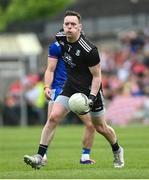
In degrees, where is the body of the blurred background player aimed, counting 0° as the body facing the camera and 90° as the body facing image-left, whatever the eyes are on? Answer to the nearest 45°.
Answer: approximately 315°

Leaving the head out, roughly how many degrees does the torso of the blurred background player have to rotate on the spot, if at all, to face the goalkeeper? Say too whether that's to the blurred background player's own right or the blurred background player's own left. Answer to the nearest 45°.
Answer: approximately 45° to the blurred background player's own right

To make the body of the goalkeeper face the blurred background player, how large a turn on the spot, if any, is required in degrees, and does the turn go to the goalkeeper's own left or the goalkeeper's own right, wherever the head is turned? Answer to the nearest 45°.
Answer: approximately 135° to the goalkeeper's own right

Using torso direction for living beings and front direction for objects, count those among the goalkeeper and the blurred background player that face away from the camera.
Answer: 0
